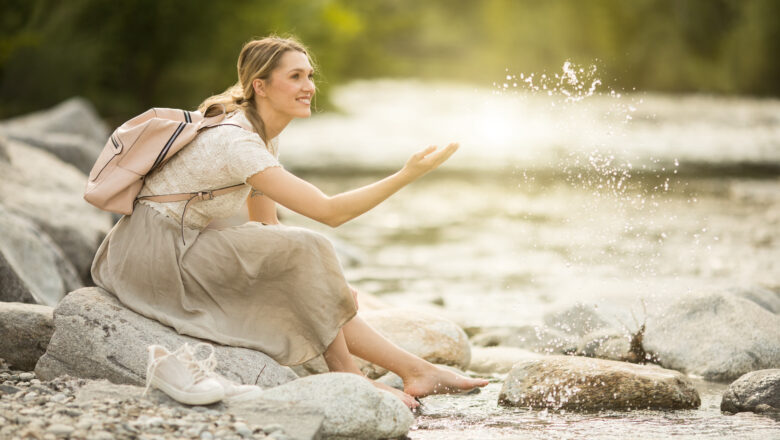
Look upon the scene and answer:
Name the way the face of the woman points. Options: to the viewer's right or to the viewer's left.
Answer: to the viewer's right

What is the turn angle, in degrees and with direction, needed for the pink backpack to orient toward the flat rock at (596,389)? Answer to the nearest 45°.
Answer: approximately 180°

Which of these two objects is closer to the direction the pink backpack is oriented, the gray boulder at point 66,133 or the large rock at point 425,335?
the gray boulder

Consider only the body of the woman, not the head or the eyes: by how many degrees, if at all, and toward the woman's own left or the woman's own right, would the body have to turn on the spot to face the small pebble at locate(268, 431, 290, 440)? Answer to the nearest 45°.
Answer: approximately 90° to the woman's own right

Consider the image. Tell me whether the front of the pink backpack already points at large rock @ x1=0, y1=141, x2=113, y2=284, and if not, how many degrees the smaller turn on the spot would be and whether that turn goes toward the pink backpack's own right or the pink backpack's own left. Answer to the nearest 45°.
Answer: approximately 90° to the pink backpack's own right

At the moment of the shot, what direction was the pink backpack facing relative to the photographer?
facing to the left of the viewer

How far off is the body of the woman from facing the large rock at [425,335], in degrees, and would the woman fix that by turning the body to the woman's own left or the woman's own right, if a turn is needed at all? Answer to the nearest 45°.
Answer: approximately 45° to the woman's own left

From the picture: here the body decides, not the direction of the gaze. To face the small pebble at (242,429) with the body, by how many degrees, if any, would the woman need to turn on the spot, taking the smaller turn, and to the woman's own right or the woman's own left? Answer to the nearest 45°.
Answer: approximately 90° to the woman's own right

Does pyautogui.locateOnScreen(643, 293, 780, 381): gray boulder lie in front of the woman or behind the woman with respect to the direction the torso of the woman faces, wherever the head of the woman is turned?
in front

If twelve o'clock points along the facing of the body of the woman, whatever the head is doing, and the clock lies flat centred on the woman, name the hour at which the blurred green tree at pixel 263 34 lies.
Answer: The blurred green tree is roughly at 9 o'clock from the woman.

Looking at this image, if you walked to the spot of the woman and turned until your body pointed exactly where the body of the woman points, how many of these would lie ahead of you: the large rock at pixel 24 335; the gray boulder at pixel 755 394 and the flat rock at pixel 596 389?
2

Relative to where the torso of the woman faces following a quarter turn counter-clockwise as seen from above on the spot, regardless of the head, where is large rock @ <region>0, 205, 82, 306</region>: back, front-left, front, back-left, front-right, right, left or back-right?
front-left

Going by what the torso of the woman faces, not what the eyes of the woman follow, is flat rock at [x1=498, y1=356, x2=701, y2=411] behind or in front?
in front

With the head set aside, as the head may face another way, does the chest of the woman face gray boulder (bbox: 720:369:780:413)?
yes

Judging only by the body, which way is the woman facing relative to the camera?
to the viewer's right
